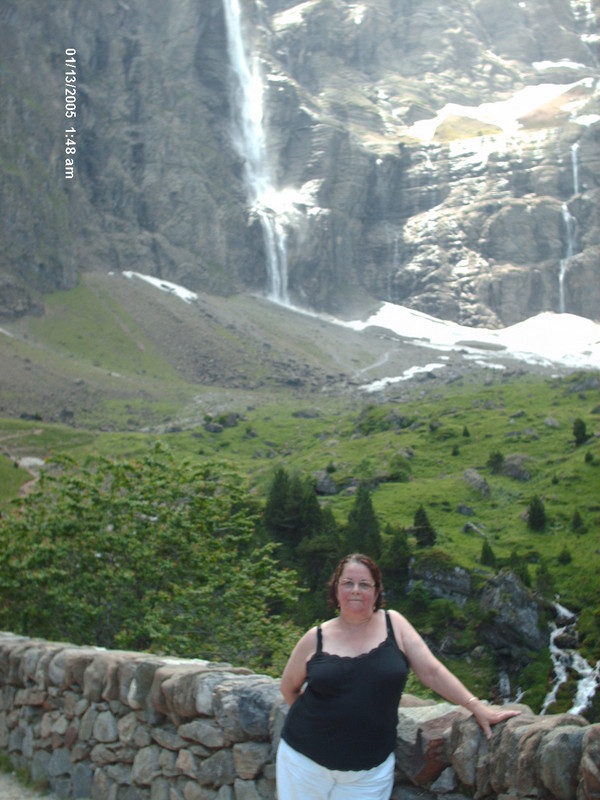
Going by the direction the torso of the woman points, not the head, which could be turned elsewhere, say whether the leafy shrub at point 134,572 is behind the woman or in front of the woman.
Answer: behind

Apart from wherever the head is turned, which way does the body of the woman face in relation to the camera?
toward the camera

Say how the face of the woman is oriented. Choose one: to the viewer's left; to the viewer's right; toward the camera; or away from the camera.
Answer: toward the camera
